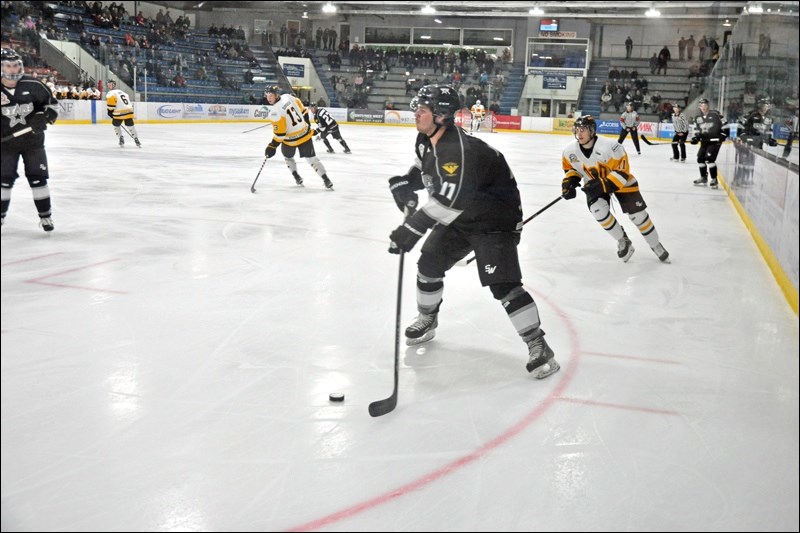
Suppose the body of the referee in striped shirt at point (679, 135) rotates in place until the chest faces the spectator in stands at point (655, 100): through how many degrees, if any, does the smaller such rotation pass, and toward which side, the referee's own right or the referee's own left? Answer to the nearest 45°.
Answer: approximately 135° to the referee's own right

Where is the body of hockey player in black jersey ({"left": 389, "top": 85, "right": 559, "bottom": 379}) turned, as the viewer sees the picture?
to the viewer's left

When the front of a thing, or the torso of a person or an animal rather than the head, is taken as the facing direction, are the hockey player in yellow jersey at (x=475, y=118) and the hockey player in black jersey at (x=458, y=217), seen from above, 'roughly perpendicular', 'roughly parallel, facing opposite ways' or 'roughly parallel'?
roughly perpendicular

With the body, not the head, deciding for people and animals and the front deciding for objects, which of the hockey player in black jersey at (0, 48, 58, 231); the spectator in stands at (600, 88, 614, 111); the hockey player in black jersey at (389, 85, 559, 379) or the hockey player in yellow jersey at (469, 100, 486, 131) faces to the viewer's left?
the hockey player in black jersey at (389, 85, 559, 379)

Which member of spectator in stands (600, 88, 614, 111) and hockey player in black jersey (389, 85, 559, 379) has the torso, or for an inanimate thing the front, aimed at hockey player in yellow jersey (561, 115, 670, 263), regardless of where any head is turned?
the spectator in stands

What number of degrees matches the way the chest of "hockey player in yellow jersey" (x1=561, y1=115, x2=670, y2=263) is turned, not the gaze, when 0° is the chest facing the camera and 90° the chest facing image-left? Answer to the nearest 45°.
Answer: approximately 45°
